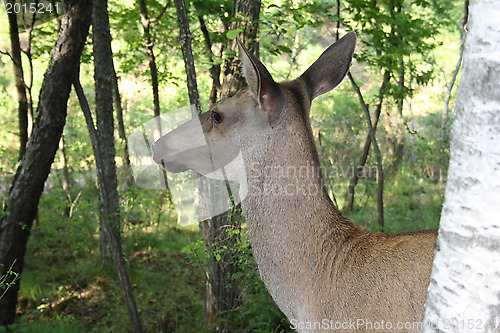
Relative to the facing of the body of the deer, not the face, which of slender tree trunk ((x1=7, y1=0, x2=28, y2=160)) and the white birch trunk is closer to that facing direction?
the slender tree trunk

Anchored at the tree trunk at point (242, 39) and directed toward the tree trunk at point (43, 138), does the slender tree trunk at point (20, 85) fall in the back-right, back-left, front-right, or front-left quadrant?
front-right

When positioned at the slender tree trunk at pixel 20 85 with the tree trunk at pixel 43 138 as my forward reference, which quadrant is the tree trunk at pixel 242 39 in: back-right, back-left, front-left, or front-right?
front-left

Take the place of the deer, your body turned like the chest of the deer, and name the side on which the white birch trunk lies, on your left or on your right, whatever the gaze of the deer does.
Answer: on your left

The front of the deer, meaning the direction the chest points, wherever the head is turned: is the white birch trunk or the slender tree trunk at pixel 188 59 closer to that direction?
the slender tree trunk

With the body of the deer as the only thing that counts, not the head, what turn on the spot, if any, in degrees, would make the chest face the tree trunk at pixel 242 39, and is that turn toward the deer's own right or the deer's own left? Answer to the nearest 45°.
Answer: approximately 90° to the deer's own right

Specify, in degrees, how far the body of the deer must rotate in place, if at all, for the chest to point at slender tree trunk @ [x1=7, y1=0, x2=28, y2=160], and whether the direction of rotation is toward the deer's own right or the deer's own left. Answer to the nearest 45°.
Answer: approximately 45° to the deer's own right

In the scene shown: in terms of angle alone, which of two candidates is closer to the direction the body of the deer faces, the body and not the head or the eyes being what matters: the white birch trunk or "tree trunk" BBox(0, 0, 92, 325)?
the tree trunk

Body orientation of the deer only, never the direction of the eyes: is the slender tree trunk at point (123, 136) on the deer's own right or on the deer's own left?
on the deer's own right

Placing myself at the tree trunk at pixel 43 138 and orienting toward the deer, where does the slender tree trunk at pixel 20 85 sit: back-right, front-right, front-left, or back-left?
back-left

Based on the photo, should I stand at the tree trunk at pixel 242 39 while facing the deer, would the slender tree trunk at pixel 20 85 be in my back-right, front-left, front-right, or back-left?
back-right

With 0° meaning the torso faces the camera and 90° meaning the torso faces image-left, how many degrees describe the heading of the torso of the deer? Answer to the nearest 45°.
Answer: approximately 90°

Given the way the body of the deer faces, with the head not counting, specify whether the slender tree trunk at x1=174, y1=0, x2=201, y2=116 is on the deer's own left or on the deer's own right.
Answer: on the deer's own right

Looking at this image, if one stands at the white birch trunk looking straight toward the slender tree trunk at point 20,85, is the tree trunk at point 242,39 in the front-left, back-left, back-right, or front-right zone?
front-right
